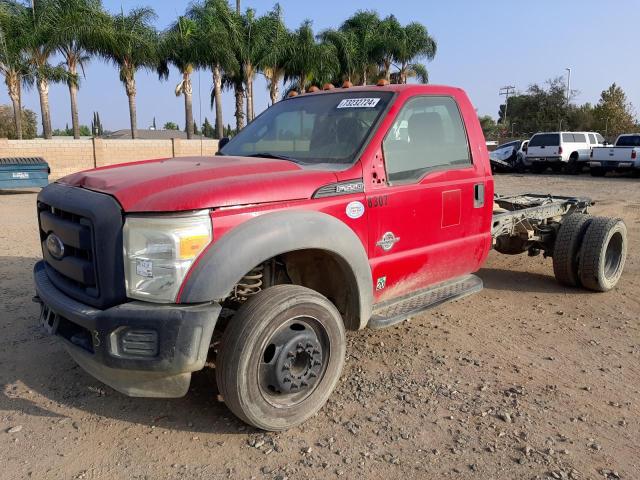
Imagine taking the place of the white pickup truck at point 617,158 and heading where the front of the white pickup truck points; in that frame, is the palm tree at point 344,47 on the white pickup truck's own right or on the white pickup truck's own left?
on the white pickup truck's own left

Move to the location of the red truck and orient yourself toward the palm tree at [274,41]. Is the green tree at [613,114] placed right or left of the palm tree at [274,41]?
right

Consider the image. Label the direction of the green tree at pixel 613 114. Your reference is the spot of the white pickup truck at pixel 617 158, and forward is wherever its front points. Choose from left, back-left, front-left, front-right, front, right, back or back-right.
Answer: front-left

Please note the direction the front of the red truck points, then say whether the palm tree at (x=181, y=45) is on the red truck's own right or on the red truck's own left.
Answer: on the red truck's own right

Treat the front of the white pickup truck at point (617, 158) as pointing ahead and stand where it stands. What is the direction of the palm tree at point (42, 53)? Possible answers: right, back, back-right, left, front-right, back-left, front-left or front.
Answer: back-left

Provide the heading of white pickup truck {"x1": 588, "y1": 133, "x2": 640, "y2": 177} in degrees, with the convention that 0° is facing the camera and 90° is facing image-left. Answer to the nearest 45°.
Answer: approximately 225°

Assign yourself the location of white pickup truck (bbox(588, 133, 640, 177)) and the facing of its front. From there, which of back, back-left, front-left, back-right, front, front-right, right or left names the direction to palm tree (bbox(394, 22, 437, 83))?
left

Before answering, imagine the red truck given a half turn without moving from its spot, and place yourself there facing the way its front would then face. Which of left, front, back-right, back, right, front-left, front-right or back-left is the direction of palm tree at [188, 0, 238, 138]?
front-left

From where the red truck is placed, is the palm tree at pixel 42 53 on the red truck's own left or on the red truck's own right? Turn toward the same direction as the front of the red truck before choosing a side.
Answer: on the red truck's own right

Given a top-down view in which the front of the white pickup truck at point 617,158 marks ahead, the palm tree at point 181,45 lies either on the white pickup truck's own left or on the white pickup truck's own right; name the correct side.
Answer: on the white pickup truck's own left

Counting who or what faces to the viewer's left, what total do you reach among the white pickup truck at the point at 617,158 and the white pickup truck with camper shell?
0
